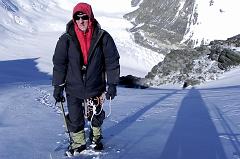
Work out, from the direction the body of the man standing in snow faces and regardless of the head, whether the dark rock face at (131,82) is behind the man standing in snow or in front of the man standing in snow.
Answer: behind

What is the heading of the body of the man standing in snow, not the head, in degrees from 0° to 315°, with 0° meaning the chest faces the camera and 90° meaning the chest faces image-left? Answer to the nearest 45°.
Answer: approximately 0°
